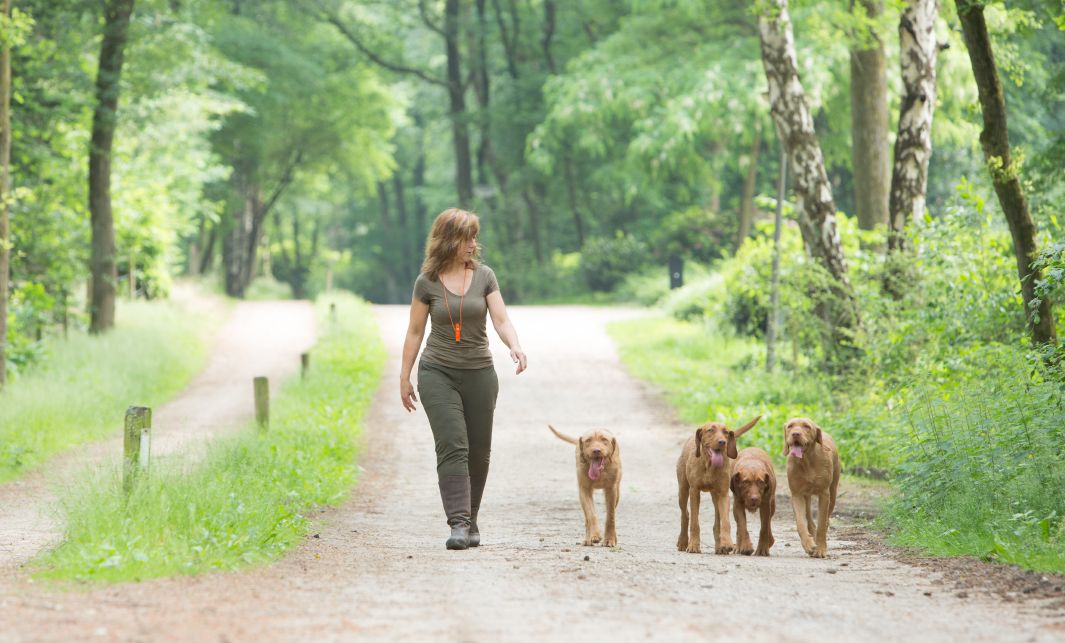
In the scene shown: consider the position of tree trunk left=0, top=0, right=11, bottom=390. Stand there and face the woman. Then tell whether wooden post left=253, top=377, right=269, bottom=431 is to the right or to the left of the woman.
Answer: left

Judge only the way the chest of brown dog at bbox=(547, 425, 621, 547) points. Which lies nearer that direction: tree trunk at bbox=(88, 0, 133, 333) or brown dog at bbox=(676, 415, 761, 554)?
the brown dog

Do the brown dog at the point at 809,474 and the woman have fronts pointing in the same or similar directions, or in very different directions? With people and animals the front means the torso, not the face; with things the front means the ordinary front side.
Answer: same or similar directions

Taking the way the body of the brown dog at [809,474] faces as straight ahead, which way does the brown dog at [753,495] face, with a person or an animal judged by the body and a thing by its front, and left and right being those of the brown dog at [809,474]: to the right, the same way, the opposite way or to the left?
the same way

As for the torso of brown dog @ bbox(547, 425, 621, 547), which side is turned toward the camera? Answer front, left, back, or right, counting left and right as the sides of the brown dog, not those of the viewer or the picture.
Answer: front

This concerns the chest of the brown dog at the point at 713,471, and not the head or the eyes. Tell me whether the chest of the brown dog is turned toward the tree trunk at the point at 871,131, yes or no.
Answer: no

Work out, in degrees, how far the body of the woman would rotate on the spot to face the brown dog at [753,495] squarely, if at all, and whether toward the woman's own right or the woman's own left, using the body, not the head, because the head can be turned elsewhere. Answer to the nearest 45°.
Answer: approximately 90° to the woman's own left

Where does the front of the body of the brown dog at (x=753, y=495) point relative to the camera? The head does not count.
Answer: toward the camera

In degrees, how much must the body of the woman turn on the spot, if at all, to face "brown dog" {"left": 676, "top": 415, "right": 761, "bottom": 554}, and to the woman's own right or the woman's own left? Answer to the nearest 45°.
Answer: approximately 90° to the woman's own left

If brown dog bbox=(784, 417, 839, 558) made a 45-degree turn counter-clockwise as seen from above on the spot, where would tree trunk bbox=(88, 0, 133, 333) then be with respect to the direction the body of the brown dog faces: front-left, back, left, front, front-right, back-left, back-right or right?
back

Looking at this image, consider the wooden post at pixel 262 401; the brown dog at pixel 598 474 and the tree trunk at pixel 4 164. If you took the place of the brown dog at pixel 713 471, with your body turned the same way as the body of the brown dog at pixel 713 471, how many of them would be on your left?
0

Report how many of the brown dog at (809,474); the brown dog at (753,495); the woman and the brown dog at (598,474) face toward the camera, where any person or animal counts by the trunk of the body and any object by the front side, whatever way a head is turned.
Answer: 4

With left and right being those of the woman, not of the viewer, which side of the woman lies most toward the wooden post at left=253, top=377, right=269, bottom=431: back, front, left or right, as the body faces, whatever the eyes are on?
back

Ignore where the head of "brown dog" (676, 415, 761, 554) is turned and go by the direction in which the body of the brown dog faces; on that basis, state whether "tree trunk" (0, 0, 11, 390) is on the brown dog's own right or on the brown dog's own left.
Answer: on the brown dog's own right

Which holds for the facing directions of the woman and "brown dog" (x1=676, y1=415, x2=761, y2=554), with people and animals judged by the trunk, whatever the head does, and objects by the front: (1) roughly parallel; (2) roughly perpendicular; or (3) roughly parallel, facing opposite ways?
roughly parallel

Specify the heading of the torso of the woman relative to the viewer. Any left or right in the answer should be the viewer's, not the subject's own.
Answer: facing the viewer

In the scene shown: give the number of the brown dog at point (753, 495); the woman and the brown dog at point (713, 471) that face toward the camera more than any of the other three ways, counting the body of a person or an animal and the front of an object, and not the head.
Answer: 3
